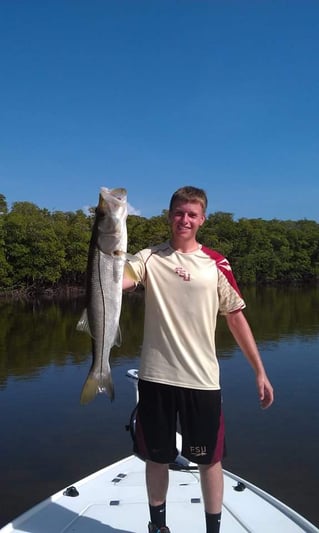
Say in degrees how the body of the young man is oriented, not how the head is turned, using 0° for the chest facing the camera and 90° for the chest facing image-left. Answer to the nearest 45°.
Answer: approximately 0°
